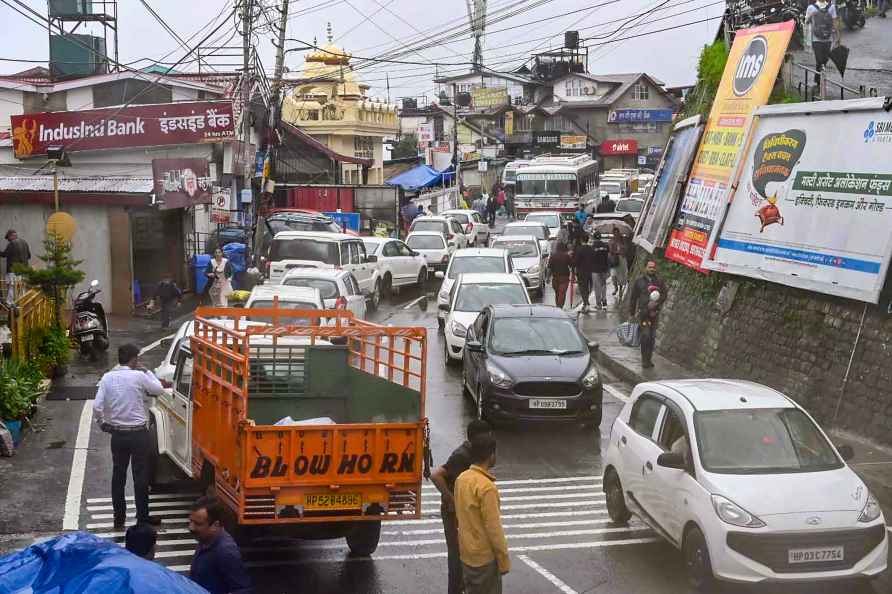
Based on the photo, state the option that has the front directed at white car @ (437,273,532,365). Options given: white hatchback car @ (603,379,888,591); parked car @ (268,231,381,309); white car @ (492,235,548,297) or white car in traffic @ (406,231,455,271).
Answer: white car @ (492,235,548,297)

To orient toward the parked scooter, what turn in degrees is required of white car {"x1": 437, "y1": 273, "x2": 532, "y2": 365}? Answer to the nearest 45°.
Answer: approximately 90° to its right

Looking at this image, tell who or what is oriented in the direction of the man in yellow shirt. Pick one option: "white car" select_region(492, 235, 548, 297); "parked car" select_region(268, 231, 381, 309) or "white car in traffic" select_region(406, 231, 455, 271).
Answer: the "white car" select_region(492, 235, 548, 297)

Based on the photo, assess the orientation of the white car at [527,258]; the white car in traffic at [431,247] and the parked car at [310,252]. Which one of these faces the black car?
the white car at [527,258]

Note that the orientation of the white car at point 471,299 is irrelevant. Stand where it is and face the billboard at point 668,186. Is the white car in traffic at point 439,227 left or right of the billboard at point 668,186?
left

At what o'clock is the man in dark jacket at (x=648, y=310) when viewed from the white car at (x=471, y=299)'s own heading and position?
The man in dark jacket is roughly at 10 o'clock from the white car.

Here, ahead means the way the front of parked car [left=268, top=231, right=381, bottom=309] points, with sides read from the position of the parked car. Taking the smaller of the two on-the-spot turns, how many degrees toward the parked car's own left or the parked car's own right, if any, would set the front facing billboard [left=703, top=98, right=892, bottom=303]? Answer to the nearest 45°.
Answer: approximately 90° to the parked car's own right

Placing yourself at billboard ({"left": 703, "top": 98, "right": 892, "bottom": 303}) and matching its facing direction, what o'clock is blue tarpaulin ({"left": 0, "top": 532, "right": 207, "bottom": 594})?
The blue tarpaulin is roughly at 11 o'clock from the billboard.

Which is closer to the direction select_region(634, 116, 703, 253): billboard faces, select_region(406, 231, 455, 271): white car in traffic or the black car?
the black car

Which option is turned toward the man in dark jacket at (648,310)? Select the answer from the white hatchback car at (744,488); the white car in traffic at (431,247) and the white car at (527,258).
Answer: the white car at (527,258)

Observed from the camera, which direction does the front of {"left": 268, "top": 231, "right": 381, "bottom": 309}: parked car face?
facing away from the viewer and to the right of the viewer
